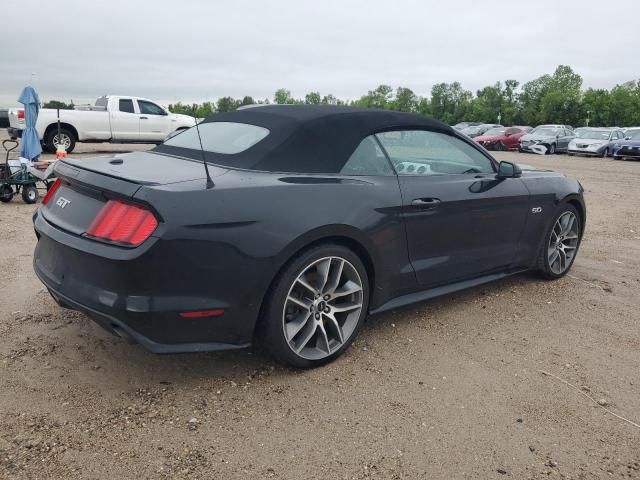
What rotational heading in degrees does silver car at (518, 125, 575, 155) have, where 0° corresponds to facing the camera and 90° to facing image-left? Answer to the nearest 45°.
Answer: approximately 45°

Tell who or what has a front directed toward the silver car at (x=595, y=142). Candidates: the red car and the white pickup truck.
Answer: the white pickup truck

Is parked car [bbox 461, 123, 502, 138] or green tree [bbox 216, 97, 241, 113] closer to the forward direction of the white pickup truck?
the parked car

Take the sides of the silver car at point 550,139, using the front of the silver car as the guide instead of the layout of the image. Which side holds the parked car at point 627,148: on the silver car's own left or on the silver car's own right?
on the silver car's own left

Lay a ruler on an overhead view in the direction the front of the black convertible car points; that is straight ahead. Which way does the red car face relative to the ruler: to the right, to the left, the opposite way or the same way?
the opposite way

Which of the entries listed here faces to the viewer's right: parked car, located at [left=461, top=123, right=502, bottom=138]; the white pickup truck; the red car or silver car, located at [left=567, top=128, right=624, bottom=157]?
the white pickup truck

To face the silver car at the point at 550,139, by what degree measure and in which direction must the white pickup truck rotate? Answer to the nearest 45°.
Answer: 0° — it already faces it

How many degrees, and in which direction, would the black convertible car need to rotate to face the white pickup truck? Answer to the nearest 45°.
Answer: approximately 90° to its left

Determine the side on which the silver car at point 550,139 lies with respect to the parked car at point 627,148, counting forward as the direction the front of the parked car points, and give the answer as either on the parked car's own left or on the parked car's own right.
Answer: on the parked car's own right

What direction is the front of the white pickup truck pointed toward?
to the viewer's right

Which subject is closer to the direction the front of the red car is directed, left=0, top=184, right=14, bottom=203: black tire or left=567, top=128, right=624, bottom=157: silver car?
the black tire

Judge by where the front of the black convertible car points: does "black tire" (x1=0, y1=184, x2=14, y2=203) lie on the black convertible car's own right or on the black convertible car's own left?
on the black convertible car's own left
